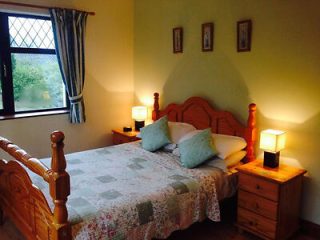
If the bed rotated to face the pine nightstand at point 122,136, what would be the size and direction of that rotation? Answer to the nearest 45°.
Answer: approximately 135° to its right

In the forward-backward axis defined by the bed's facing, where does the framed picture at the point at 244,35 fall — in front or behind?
behind

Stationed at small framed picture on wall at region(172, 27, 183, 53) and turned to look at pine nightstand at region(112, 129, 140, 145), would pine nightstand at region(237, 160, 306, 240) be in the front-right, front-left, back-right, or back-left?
back-left

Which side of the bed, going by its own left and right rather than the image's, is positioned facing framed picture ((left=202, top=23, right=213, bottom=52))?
back

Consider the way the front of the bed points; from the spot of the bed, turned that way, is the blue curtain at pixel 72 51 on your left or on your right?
on your right

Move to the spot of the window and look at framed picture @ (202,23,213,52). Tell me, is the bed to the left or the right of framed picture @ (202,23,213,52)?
right

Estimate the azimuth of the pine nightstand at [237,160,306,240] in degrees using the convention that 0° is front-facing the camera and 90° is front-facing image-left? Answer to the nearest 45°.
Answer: approximately 45°

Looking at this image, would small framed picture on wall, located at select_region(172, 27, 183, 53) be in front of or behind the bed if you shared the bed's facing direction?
behind

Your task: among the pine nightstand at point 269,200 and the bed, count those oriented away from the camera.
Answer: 0

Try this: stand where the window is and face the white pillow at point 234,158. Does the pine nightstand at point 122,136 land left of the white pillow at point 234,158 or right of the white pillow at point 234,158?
left
